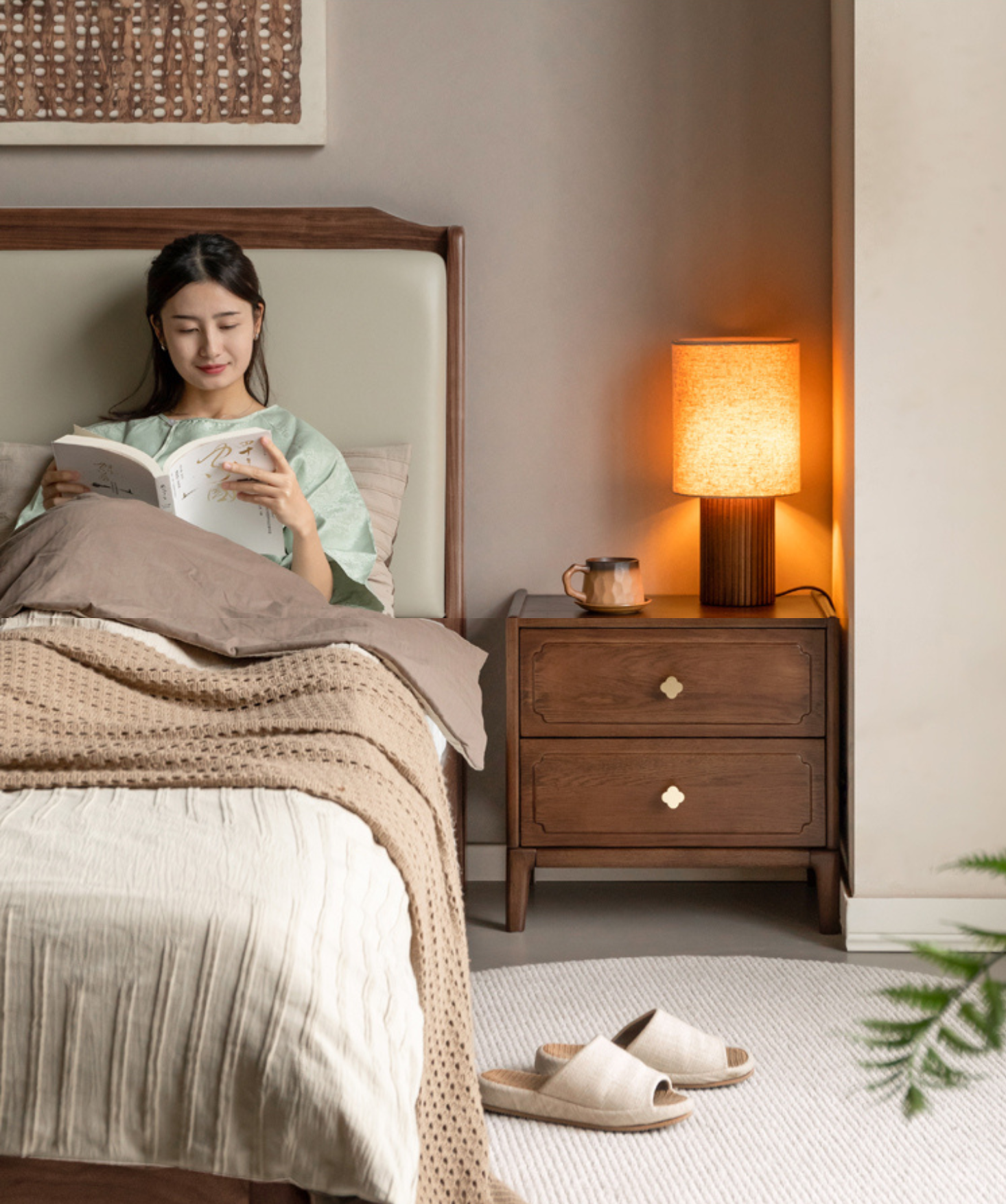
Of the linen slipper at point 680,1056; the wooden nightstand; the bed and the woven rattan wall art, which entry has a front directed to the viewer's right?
the linen slipper

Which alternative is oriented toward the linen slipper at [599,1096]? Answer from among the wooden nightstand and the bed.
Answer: the wooden nightstand

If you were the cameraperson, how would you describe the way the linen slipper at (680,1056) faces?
facing to the right of the viewer

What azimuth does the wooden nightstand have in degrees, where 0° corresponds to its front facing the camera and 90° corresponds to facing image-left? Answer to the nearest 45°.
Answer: approximately 0°

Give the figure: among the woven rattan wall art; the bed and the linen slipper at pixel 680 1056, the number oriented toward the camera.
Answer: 2
